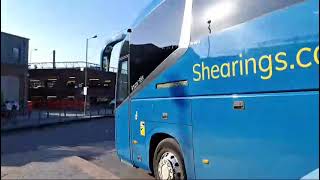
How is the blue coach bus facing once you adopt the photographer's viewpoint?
facing away from the viewer and to the left of the viewer
